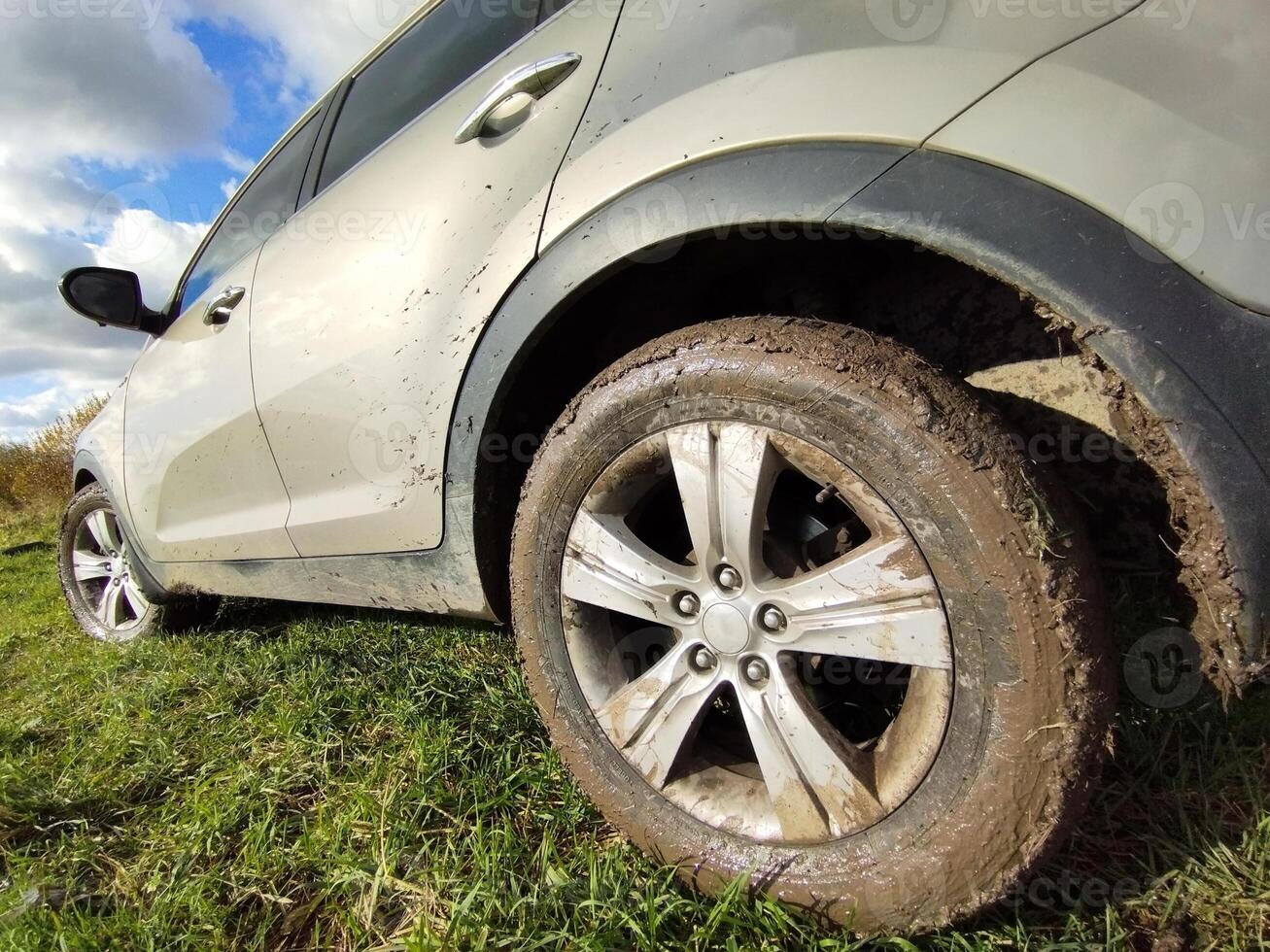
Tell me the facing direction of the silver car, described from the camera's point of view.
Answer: facing away from the viewer and to the left of the viewer
